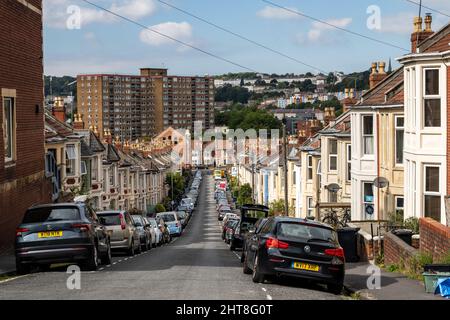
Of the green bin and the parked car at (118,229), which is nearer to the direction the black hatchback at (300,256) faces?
the parked car

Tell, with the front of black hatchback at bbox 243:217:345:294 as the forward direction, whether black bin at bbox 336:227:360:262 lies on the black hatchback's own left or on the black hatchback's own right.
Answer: on the black hatchback's own right

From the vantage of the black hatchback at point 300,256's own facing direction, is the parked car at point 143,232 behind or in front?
in front

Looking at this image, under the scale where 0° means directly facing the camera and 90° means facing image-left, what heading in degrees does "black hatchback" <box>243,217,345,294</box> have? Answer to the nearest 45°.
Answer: approximately 135°

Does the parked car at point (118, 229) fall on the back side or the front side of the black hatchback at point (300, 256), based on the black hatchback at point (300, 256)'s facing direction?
on the front side

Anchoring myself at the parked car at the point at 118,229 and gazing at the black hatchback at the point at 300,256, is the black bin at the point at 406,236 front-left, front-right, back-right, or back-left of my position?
front-left

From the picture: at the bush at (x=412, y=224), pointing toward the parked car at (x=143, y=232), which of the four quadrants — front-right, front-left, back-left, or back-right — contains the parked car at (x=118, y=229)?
front-left

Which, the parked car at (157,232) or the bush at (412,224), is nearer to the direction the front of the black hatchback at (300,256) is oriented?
the parked car

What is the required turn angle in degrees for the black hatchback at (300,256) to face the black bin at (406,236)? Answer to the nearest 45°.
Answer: approximately 90° to its right

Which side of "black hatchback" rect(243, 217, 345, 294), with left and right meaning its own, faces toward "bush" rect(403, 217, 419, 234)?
right

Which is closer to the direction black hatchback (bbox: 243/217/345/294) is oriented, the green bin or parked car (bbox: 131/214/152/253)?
the parked car
